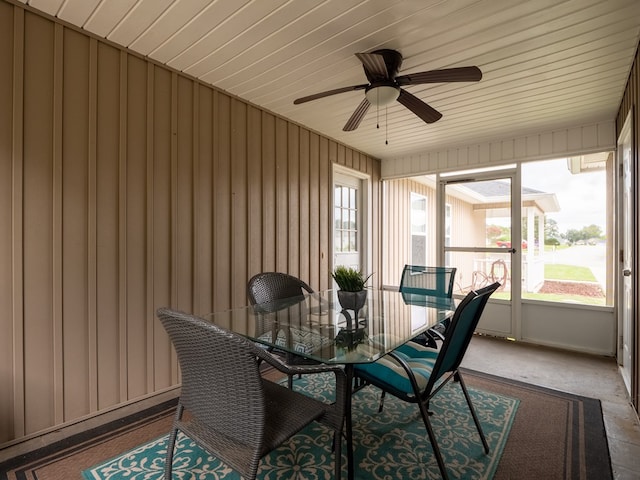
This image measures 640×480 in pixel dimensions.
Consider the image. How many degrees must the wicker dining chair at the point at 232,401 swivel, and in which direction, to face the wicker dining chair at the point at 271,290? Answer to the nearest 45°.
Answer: approximately 45° to its left

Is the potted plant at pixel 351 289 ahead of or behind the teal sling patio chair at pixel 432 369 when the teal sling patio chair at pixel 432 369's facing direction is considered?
ahead

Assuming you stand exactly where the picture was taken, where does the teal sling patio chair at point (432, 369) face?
facing away from the viewer and to the left of the viewer

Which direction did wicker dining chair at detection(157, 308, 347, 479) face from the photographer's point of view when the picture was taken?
facing away from the viewer and to the right of the viewer

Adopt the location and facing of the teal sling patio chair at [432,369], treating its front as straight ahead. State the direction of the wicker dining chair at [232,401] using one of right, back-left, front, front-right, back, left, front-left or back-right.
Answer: left

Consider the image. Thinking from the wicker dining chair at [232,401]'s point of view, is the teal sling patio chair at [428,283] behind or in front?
in front
